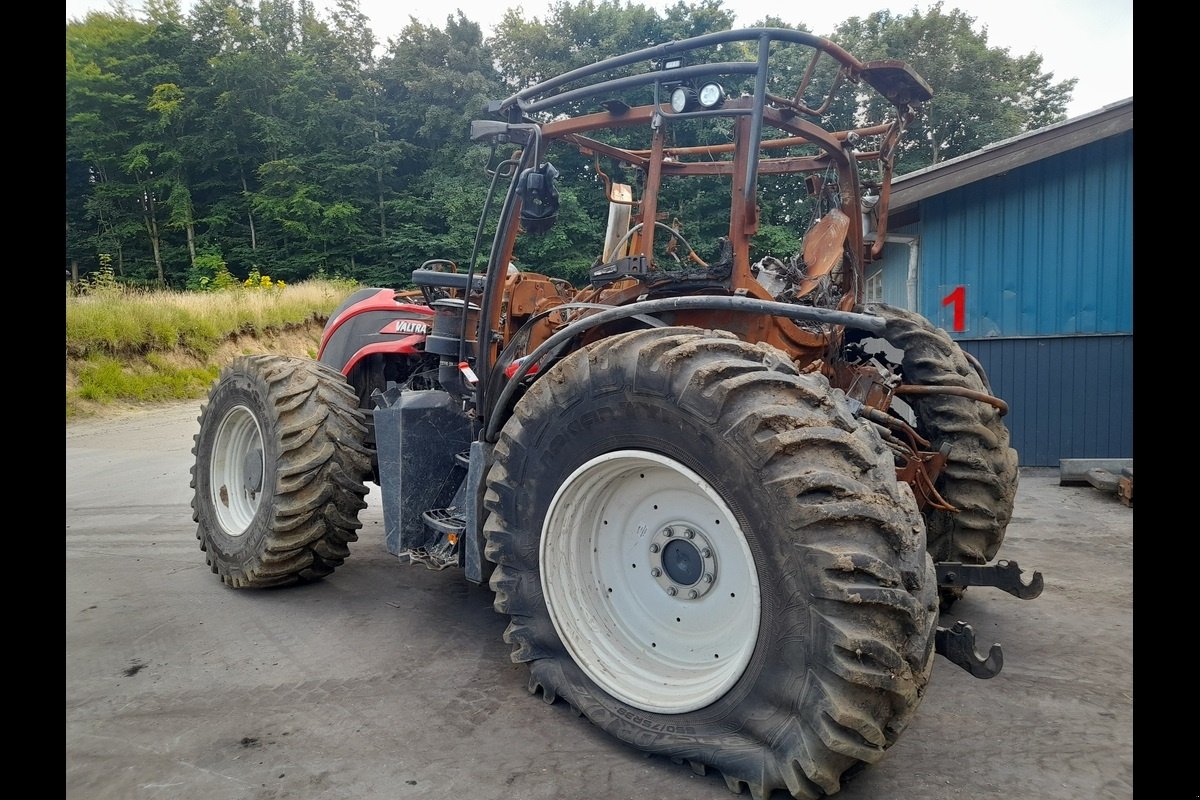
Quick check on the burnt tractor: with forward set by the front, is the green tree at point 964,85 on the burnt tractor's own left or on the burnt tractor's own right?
on the burnt tractor's own right

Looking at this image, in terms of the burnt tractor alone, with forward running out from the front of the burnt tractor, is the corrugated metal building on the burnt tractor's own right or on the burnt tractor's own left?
on the burnt tractor's own right

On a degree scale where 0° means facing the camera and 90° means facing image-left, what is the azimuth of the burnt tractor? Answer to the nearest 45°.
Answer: approximately 135°
